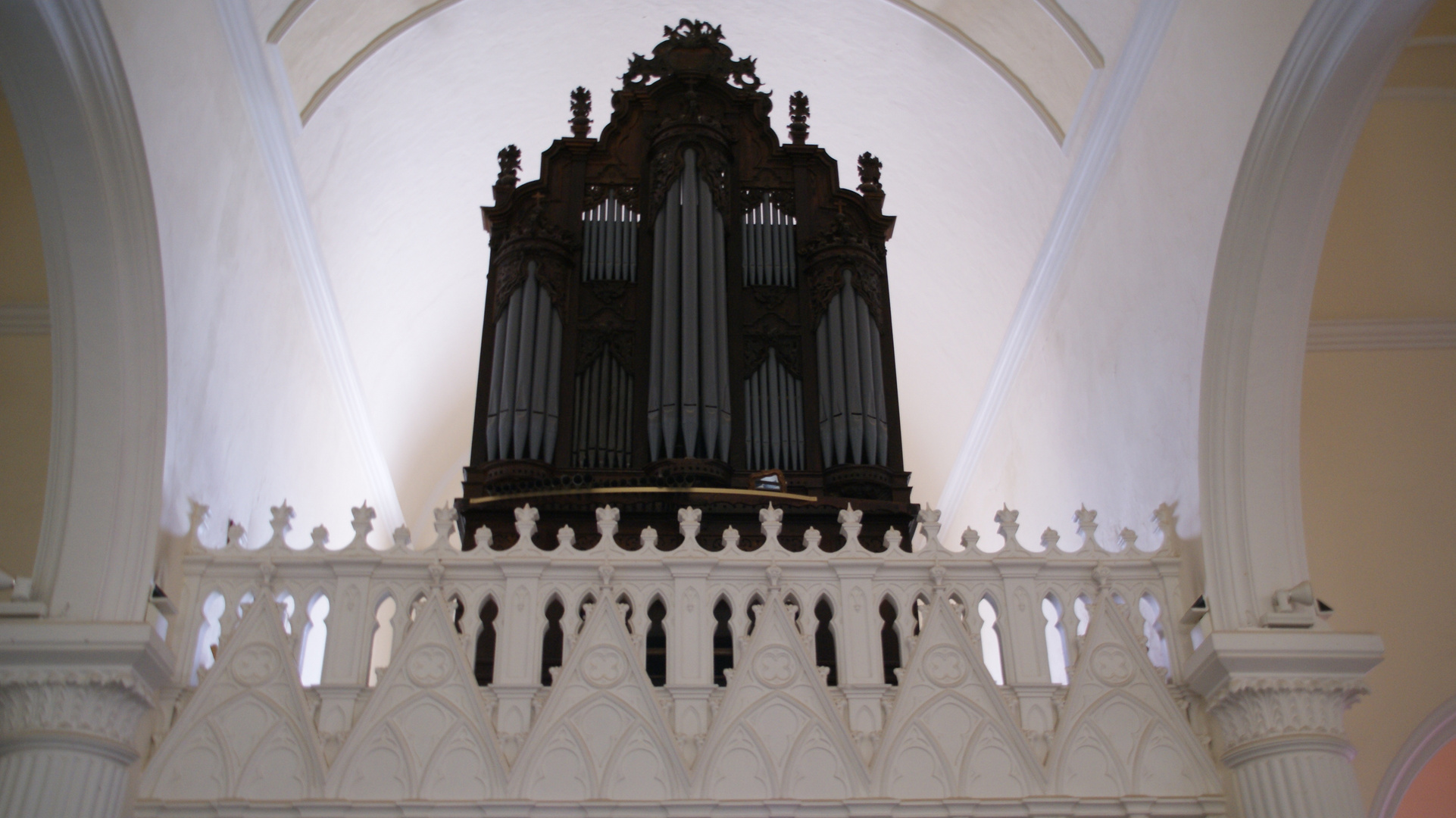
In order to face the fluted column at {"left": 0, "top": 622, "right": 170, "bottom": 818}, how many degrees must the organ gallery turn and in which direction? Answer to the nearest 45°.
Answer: approximately 90° to its right

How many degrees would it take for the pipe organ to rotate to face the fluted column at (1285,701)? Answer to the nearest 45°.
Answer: approximately 45° to its left

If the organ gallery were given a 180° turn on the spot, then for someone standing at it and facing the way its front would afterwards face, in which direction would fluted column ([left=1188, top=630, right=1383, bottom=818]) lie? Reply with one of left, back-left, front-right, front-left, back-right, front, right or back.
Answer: right

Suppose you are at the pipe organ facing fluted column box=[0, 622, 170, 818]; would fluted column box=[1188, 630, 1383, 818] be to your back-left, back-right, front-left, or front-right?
back-left

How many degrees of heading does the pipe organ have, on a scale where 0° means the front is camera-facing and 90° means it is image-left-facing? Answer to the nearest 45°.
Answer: approximately 0°

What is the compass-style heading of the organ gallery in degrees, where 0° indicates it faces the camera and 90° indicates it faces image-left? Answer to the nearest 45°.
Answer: approximately 0°

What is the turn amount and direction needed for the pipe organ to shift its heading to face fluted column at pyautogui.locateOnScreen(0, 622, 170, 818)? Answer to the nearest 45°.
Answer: approximately 45° to its right
